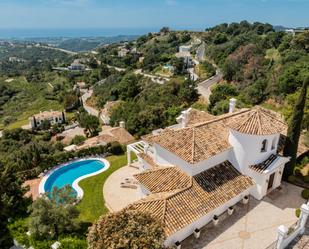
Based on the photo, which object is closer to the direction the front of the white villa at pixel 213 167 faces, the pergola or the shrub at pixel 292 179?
the shrub

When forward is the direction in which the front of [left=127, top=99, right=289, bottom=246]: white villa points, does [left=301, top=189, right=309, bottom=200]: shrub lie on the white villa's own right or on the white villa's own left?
on the white villa's own left

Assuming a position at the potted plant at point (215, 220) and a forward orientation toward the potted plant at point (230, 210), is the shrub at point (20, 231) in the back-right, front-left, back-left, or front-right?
back-left

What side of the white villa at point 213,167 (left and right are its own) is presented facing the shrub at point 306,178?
left

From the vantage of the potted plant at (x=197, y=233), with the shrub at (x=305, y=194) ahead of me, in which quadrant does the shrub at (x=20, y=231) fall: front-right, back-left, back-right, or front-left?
back-left

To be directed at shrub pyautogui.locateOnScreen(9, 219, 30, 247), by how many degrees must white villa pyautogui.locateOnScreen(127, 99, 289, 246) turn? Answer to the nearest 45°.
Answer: approximately 90° to its right
